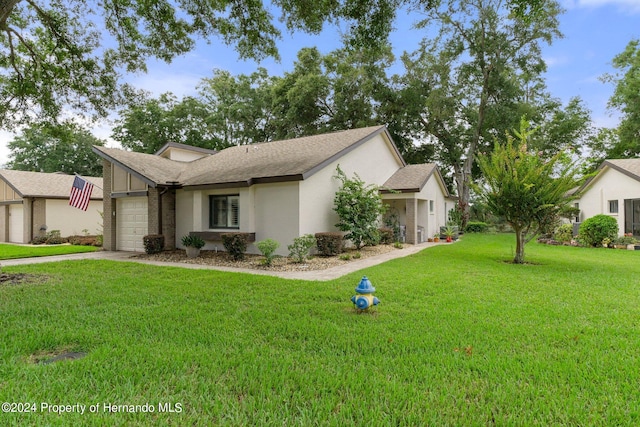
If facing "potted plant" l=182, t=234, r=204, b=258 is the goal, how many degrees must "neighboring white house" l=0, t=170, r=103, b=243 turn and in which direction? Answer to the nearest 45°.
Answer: approximately 45° to its left

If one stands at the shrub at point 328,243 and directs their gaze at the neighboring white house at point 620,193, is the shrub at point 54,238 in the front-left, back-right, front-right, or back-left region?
back-left

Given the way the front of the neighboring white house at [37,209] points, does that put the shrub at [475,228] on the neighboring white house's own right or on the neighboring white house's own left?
on the neighboring white house's own left

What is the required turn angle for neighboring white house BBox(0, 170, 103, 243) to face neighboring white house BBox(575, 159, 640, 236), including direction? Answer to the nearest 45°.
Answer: approximately 90° to its left

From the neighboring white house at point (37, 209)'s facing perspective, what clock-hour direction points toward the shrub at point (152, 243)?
The shrub is roughly at 10 o'clock from the neighboring white house.

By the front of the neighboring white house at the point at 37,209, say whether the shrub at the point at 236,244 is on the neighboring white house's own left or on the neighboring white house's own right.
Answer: on the neighboring white house's own left

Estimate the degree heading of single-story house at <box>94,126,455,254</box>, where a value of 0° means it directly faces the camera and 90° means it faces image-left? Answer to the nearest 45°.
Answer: approximately 45°

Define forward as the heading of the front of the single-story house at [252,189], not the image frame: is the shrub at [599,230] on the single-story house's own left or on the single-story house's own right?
on the single-story house's own left

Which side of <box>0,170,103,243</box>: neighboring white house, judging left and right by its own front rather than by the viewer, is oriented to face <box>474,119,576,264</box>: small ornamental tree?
left

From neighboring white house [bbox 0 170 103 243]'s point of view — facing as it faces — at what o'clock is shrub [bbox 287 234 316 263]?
The shrub is roughly at 10 o'clock from the neighboring white house.

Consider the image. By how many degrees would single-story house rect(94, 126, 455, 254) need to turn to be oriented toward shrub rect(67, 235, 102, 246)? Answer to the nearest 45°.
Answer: approximately 90° to its right

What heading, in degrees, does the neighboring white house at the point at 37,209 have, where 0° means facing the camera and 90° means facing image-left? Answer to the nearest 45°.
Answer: approximately 45°

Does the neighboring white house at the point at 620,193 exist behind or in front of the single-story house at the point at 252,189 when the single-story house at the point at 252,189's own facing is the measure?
behind

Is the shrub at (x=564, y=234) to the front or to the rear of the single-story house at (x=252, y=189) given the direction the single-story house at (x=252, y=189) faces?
to the rear
